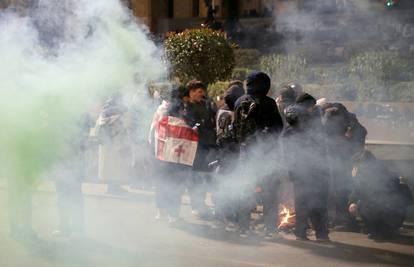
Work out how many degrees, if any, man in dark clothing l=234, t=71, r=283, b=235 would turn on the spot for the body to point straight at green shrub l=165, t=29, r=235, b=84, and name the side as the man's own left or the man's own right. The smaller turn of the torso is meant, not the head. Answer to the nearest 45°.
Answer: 0° — they already face it

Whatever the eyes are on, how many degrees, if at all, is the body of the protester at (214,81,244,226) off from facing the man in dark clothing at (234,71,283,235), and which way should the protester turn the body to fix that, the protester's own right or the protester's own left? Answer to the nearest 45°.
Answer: approximately 45° to the protester's own right

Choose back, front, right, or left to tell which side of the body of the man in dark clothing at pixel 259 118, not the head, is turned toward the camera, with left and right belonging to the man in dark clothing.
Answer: back
